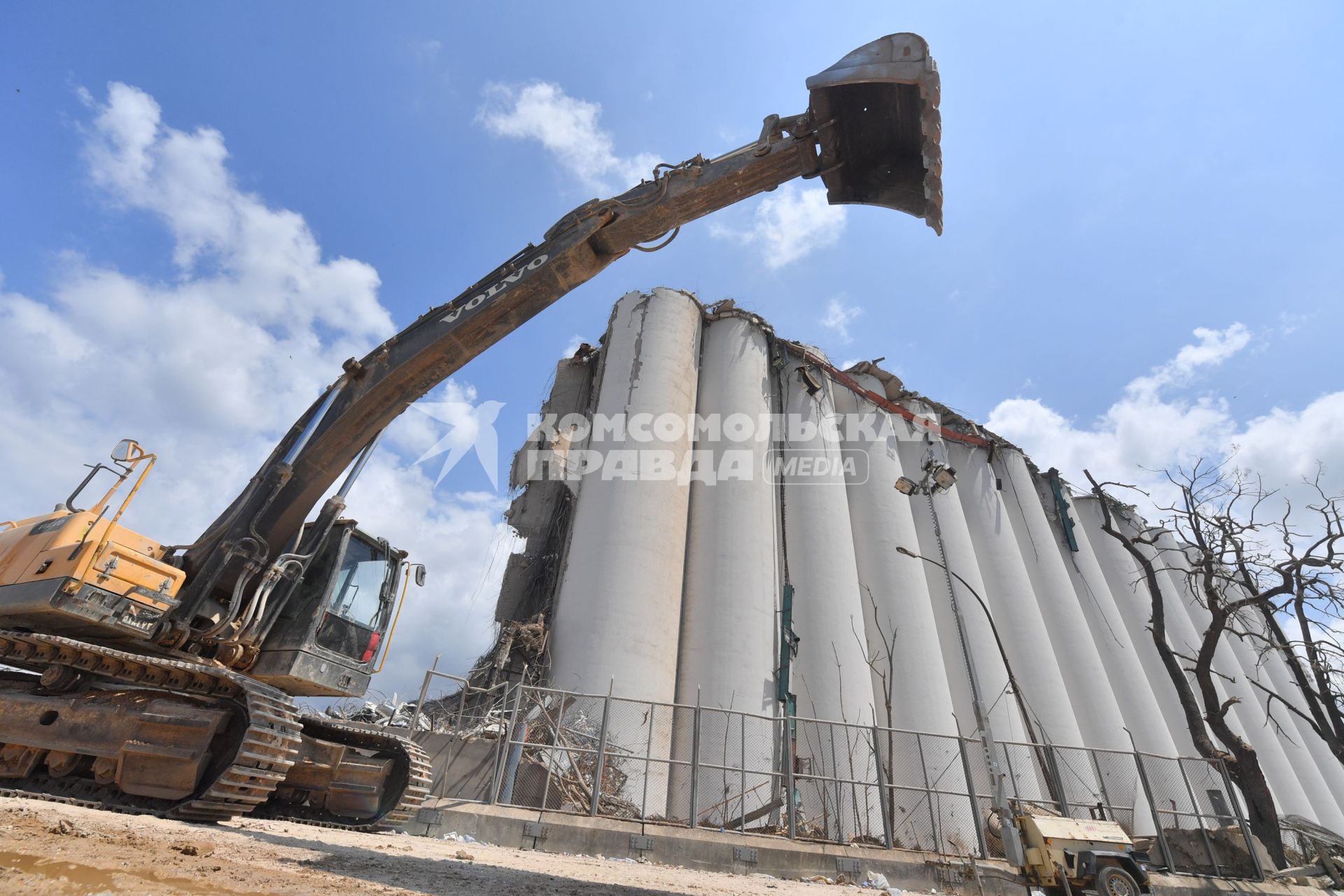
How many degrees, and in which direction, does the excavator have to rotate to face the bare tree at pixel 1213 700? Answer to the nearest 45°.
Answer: approximately 45° to its left

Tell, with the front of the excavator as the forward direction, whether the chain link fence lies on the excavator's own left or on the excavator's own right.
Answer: on the excavator's own left

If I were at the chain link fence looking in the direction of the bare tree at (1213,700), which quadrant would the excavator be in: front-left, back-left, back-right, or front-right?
back-right
